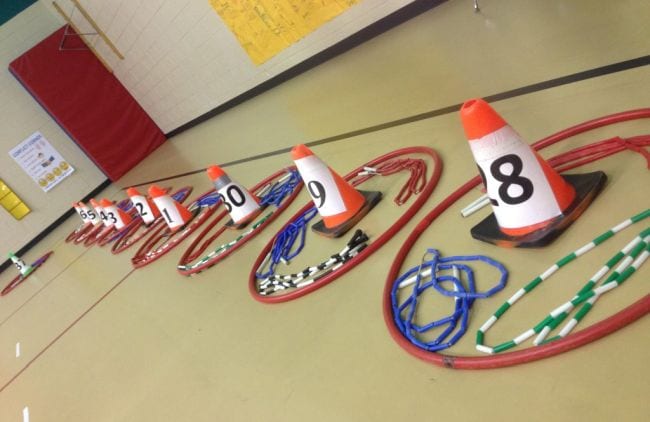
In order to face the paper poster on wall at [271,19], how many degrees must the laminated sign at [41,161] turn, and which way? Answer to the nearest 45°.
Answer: approximately 45° to its left

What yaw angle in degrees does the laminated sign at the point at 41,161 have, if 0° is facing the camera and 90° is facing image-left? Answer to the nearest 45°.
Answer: approximately 0°

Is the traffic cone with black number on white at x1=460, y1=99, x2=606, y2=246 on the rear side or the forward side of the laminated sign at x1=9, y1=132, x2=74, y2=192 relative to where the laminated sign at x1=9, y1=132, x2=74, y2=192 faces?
on the forward side

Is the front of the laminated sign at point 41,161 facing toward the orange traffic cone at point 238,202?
yes

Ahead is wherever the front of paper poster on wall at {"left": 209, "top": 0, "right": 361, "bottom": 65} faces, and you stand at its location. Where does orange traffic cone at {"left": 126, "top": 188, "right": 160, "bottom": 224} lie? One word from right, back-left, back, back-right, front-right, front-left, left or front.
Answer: front-right

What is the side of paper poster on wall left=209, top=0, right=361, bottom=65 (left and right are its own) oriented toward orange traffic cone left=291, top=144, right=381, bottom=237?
front

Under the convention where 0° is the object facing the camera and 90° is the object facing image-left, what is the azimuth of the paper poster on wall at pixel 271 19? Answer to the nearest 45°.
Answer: approximately 0°

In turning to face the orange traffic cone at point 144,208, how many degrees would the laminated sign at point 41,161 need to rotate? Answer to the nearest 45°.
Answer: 0° — it already faces it

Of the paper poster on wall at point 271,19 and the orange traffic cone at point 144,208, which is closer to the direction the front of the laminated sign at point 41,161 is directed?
the orange traffic cone

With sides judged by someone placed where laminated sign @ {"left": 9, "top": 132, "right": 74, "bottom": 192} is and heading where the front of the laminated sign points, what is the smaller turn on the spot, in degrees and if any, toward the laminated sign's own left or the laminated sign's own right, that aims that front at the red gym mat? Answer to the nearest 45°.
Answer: approximately 90° to the laminated sign's own left

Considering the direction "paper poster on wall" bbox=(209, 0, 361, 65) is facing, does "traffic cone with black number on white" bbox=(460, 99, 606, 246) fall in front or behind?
in front
